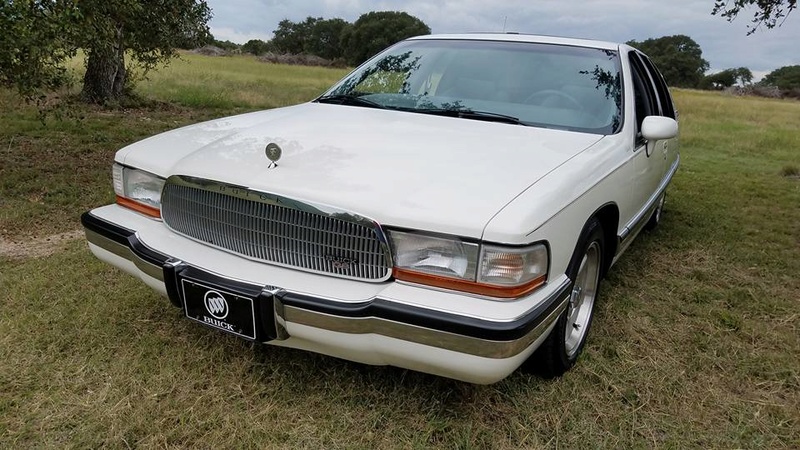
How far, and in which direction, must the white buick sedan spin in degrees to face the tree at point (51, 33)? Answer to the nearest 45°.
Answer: approximately 90° to its right

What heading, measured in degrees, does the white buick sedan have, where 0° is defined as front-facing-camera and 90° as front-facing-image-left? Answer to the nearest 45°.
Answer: approximately 45°
